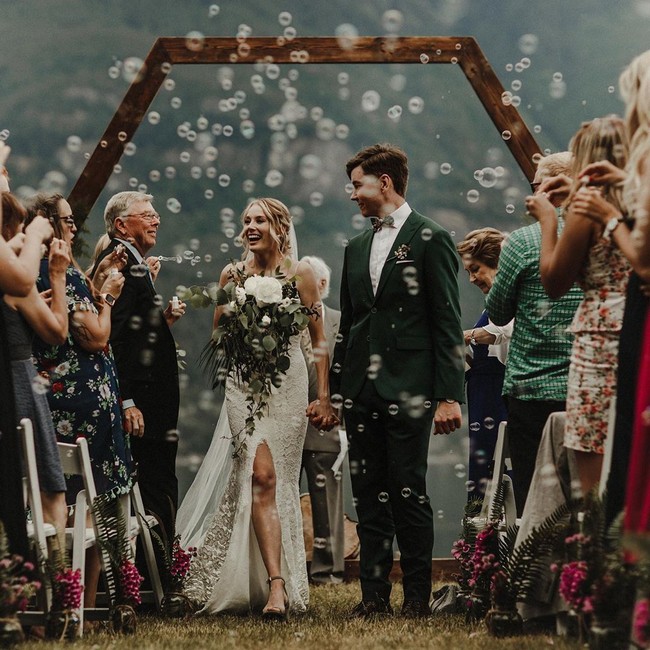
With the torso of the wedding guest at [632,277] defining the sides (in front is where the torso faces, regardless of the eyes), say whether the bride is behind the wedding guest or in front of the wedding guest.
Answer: in front

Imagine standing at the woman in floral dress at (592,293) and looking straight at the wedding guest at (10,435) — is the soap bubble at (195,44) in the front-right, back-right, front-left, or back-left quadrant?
front-right

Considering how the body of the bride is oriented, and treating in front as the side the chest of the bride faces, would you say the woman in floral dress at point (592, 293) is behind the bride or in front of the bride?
in front

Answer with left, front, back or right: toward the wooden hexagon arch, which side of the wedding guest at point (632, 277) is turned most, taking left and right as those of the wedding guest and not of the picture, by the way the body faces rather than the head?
front

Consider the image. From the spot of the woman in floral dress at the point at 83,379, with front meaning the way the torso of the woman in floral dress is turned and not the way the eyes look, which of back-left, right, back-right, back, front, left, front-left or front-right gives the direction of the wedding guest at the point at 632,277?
front-right

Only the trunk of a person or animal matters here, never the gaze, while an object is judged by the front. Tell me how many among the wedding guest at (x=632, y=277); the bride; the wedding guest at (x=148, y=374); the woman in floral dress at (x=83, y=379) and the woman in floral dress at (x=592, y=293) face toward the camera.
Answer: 1

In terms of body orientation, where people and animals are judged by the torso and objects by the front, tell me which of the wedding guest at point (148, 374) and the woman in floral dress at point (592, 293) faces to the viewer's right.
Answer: the wedding guest

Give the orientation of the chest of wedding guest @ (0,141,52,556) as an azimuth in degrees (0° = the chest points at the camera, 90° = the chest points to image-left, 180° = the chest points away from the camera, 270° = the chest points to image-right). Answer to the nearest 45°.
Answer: approximately 270°

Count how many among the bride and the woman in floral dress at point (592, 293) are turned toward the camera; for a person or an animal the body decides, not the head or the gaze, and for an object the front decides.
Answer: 1

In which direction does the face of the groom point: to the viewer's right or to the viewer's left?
to the viewer's left

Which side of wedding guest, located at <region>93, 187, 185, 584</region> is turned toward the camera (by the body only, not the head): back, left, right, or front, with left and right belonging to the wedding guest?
right

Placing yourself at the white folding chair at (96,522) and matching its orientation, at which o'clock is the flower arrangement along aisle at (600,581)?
The flower arrangement along aisle is roughly at 3 o'clock from the white folding chair.

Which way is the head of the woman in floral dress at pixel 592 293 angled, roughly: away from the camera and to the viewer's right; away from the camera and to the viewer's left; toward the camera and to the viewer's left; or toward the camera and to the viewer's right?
away from the camera and to the viewer's left
